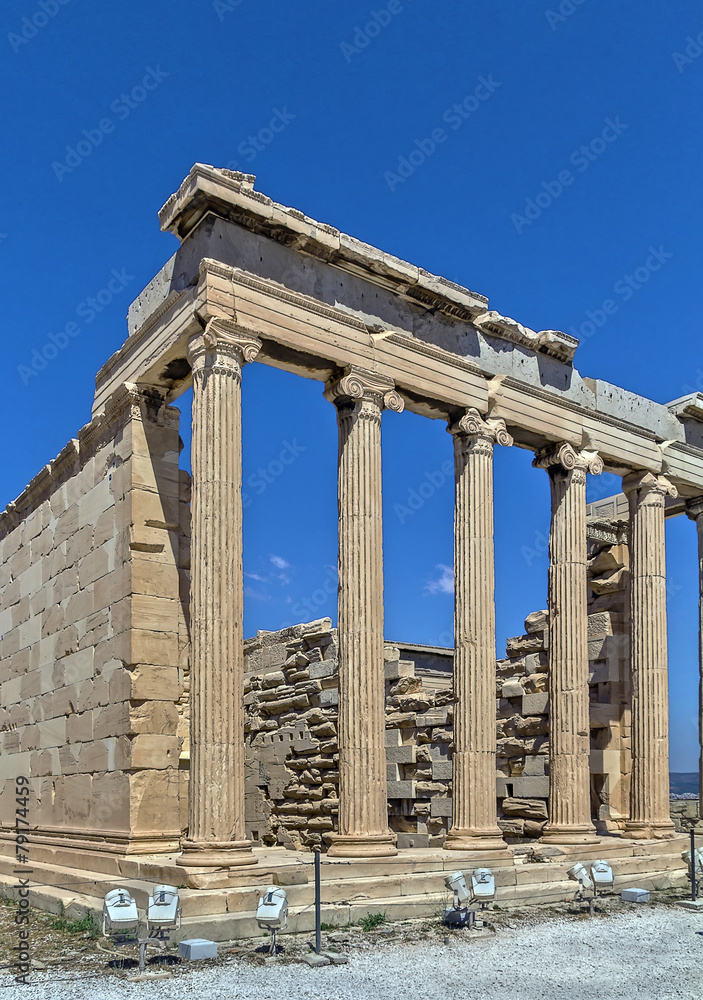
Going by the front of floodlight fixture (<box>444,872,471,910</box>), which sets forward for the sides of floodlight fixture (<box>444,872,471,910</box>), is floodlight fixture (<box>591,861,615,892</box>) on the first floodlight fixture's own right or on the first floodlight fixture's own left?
on the first floodlight fixture's own right

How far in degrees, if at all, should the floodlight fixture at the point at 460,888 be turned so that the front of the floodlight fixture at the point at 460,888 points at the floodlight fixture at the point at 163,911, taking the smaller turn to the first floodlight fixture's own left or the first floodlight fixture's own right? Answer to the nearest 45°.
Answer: approximately 90° to the first floodlight fixture's own left

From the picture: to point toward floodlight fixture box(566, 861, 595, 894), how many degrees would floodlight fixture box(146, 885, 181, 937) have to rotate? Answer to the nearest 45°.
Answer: approximately 45° to its right

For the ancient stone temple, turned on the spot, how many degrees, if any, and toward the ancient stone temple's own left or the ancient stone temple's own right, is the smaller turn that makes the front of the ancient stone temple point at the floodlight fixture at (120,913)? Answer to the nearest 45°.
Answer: approximately 45° to the ancient stone temple's own right

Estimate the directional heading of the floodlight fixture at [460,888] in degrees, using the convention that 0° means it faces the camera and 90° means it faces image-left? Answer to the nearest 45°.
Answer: approximately 135°

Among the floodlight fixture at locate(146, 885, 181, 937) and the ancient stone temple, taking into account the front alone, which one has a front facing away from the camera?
the floodlight fixture

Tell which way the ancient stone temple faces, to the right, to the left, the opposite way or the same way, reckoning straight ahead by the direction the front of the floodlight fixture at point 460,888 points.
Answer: the opposite way

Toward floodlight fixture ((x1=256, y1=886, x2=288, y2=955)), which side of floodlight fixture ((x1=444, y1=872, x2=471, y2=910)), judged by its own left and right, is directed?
left

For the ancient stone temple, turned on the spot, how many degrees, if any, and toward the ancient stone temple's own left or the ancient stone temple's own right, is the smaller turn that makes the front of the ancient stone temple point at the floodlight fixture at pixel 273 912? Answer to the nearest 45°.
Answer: approximately 45° to the ancient stone temple's own right

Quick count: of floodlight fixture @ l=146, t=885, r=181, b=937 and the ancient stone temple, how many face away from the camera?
1

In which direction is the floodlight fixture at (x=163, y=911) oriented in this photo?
away from the camera

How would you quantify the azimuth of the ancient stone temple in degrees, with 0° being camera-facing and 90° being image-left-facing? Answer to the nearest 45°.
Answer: approximately 315°

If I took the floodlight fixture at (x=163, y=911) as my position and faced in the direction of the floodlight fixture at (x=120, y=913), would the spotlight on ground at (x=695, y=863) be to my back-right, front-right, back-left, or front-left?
back-right

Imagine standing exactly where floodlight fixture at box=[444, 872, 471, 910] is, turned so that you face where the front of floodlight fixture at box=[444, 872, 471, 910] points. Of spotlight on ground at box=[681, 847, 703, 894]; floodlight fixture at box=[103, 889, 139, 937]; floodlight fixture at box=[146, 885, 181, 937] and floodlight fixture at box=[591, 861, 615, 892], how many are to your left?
2
